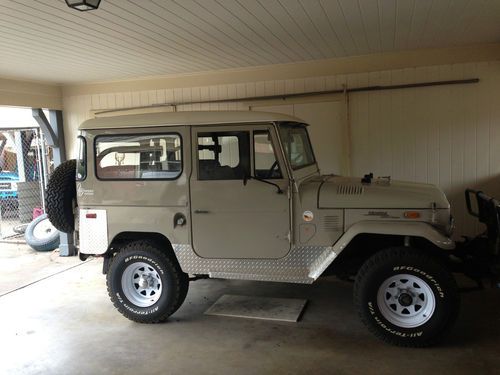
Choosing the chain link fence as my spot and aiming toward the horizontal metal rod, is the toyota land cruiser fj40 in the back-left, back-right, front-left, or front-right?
front-right

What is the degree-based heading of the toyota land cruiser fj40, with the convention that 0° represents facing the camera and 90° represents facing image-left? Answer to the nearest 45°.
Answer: approximately 270°

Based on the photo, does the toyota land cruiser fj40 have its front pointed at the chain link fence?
no

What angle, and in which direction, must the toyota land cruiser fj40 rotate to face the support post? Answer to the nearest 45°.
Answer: approximately 135° to its left

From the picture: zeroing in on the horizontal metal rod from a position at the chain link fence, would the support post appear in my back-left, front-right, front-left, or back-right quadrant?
front-right

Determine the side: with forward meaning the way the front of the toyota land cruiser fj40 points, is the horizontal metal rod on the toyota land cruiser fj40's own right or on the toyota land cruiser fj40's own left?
on the toyota land cruiser fj40's own left

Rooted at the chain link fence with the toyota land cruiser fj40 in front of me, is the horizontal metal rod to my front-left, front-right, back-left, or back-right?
front-left
